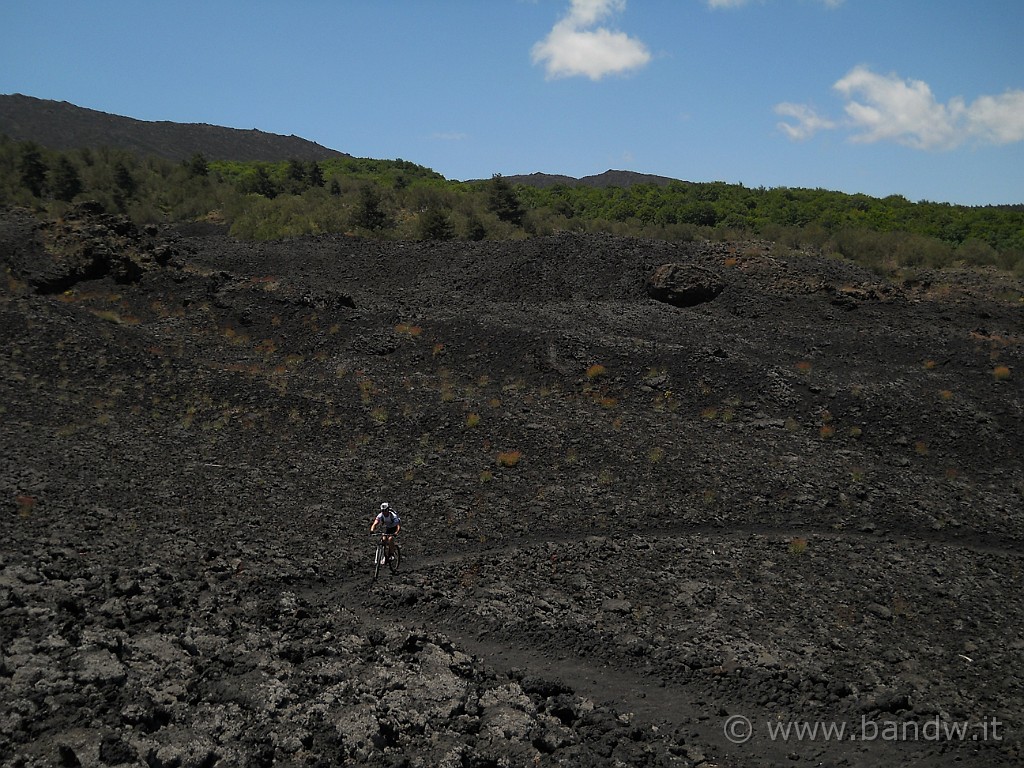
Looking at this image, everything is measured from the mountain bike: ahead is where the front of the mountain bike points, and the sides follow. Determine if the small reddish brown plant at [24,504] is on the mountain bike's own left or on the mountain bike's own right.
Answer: on the mountain bike's own right

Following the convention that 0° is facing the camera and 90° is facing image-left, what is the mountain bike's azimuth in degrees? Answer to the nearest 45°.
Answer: approximately 45°

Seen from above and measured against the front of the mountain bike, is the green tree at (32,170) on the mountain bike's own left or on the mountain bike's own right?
on the mountain bike's own right

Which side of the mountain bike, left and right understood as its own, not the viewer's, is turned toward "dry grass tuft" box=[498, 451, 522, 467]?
back

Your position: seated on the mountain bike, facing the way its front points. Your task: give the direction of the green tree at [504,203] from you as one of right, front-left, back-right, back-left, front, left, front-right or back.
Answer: back-right

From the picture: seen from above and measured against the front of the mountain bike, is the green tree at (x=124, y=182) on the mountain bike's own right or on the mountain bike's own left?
on the mountain bike's own right

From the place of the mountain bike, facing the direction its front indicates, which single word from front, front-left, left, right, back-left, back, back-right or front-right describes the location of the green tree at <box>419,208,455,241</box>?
back-right

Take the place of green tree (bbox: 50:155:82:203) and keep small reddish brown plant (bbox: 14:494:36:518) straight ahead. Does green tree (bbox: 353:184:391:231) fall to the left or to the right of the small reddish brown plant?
left

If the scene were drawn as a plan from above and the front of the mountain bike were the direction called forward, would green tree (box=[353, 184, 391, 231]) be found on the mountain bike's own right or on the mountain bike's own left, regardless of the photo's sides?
on the mountain bike's own right

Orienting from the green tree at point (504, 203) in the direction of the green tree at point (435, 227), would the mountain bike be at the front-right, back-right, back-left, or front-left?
front-left

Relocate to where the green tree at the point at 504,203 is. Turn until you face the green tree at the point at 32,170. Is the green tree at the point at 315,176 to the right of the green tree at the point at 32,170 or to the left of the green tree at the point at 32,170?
right

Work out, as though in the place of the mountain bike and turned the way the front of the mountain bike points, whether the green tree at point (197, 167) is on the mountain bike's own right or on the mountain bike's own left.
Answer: on the mountain bike's own right

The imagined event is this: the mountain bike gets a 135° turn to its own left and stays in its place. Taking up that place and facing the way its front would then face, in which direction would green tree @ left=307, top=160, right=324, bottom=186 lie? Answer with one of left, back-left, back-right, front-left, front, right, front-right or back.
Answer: left

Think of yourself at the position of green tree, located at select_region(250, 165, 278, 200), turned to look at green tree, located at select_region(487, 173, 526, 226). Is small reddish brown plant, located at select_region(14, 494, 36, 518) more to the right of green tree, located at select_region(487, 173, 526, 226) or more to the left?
right
